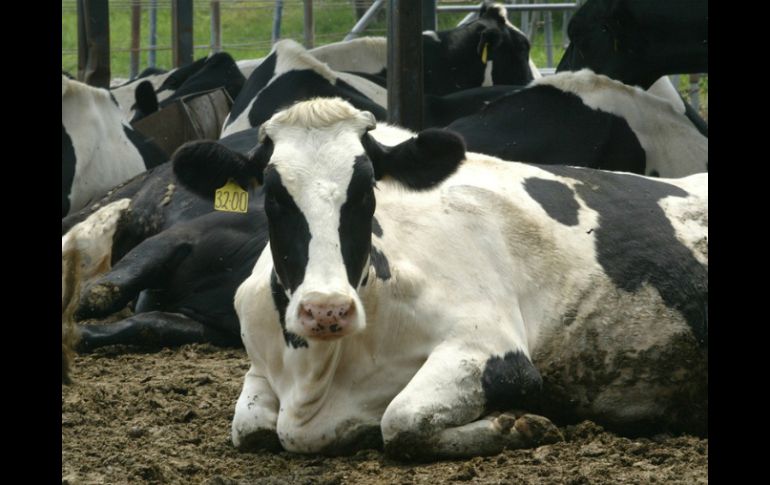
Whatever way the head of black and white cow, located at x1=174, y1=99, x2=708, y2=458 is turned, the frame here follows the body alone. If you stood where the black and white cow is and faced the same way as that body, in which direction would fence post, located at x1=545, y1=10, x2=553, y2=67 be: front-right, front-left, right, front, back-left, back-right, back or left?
back-right

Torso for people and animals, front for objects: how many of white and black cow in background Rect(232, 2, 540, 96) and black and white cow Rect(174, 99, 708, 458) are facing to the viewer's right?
1

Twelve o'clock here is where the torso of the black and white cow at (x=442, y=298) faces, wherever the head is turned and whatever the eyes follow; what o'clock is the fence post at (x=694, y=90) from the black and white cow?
The fence post is roughly at 5 o'clock from the black and white cow.

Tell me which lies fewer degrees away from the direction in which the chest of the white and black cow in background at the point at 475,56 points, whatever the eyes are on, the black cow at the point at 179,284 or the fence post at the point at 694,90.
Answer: the fence post

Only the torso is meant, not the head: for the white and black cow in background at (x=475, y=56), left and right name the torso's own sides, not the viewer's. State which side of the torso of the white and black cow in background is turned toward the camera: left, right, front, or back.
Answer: right

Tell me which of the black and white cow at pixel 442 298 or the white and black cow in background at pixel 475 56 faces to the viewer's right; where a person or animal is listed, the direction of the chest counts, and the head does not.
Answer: the white and black cow in background

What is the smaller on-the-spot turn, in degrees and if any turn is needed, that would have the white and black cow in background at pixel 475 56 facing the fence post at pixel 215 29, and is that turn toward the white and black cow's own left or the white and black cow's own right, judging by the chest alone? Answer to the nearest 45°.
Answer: approximately 135° to the white and black cow's own left

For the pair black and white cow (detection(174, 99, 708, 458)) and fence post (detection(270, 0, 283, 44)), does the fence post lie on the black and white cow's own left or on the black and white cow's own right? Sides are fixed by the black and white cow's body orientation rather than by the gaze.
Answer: on the black and white cow's own right

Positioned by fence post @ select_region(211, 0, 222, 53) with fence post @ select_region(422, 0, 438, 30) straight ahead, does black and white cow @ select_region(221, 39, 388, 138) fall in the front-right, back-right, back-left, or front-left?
front-right

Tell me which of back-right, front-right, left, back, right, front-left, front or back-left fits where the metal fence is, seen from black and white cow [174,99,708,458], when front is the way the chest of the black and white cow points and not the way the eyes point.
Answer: back-right

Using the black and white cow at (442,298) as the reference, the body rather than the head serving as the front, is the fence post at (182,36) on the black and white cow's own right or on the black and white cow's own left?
on the black and white cow's own right

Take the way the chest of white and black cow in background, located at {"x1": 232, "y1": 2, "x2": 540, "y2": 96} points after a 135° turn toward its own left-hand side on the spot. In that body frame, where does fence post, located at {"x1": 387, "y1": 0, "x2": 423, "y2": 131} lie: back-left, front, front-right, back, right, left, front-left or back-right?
back-left

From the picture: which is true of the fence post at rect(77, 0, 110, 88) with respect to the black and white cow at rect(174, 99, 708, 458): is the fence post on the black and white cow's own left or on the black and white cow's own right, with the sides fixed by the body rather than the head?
on the black and white cow's own right

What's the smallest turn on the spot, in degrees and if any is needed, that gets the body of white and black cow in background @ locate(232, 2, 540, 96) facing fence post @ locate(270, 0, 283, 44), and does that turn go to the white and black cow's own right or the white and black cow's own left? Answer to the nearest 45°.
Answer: approximately 135° to the white and black cow's own left
